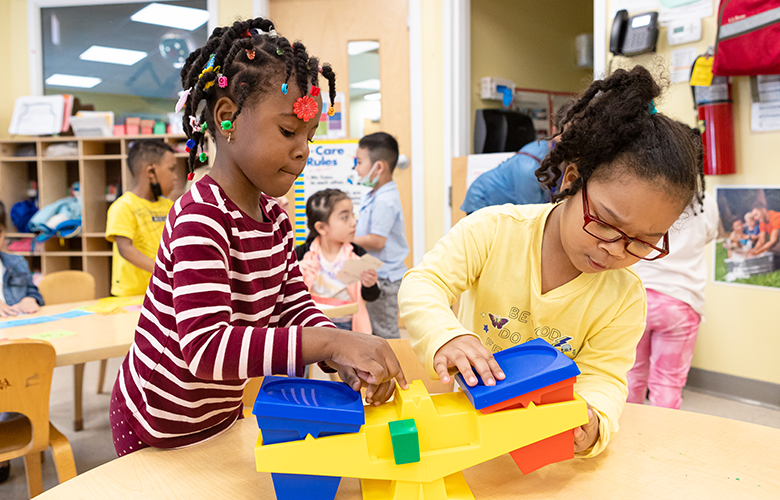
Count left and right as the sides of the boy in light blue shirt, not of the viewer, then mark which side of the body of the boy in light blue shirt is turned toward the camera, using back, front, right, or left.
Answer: left

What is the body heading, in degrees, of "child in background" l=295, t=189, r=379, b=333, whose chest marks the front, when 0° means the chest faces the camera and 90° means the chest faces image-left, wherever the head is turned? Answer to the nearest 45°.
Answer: approximately 315°

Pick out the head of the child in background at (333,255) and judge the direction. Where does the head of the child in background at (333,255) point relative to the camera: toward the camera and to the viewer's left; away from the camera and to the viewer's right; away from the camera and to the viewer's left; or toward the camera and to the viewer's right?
toward the camera and to the viewer's right

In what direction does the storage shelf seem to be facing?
toward the camera

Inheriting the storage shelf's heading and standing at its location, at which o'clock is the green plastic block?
The green plastic block is roughly at 12 o'clock from the storage shelf.

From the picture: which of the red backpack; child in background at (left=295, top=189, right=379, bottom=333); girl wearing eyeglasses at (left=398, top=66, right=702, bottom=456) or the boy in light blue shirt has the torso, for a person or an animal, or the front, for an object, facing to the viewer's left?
the boy in light blue shirt

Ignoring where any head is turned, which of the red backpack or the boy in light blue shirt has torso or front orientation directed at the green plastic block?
the red backpack

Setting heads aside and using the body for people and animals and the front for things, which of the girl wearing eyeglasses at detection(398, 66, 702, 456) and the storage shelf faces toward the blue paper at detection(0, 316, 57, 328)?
the storage shelf

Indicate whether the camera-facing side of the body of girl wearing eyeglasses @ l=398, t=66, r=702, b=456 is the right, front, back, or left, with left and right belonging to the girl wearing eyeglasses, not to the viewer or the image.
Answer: front

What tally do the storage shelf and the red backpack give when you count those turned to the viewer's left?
0

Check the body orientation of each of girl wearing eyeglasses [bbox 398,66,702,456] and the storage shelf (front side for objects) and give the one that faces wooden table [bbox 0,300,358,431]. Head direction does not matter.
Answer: the storage shelf

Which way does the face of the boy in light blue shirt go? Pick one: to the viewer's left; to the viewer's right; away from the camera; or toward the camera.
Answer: to the viewer's left

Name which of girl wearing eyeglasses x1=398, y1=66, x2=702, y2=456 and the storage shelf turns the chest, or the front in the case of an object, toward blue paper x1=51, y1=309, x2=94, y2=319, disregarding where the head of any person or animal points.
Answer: the storage shelf
